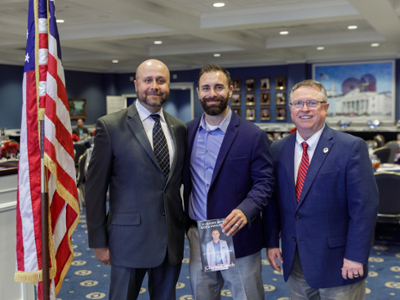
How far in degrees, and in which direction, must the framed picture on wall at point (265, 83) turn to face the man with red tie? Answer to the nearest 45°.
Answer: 0° — it already faces them

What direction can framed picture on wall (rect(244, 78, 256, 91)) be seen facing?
toward the camera

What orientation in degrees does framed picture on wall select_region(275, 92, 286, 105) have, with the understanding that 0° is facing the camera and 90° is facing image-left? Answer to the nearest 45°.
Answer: approximately 0°

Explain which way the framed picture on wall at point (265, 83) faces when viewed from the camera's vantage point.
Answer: facing the viewer

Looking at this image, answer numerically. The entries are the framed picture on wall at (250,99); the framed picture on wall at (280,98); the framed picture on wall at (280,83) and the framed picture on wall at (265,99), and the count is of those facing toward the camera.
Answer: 4

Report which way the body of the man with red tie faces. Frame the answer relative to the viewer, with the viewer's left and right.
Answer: facing the viewer and to the left of the viewer

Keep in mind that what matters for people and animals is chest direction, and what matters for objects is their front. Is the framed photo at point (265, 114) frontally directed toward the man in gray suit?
yes

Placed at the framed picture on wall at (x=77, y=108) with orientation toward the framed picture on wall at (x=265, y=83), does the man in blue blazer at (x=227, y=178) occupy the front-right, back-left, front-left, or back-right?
front-right

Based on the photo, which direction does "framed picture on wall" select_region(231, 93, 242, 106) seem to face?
toward the camera

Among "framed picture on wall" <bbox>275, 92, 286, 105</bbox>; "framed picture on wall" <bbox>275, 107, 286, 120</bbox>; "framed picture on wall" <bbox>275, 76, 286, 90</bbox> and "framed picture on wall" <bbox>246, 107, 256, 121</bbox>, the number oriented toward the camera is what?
4

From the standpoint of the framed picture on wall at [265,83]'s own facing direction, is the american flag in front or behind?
in front

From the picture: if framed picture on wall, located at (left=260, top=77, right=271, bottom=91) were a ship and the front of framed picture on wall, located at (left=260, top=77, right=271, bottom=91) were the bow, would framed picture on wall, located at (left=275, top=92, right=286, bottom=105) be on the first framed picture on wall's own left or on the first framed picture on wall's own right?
on the first framed picture on wall's own left
